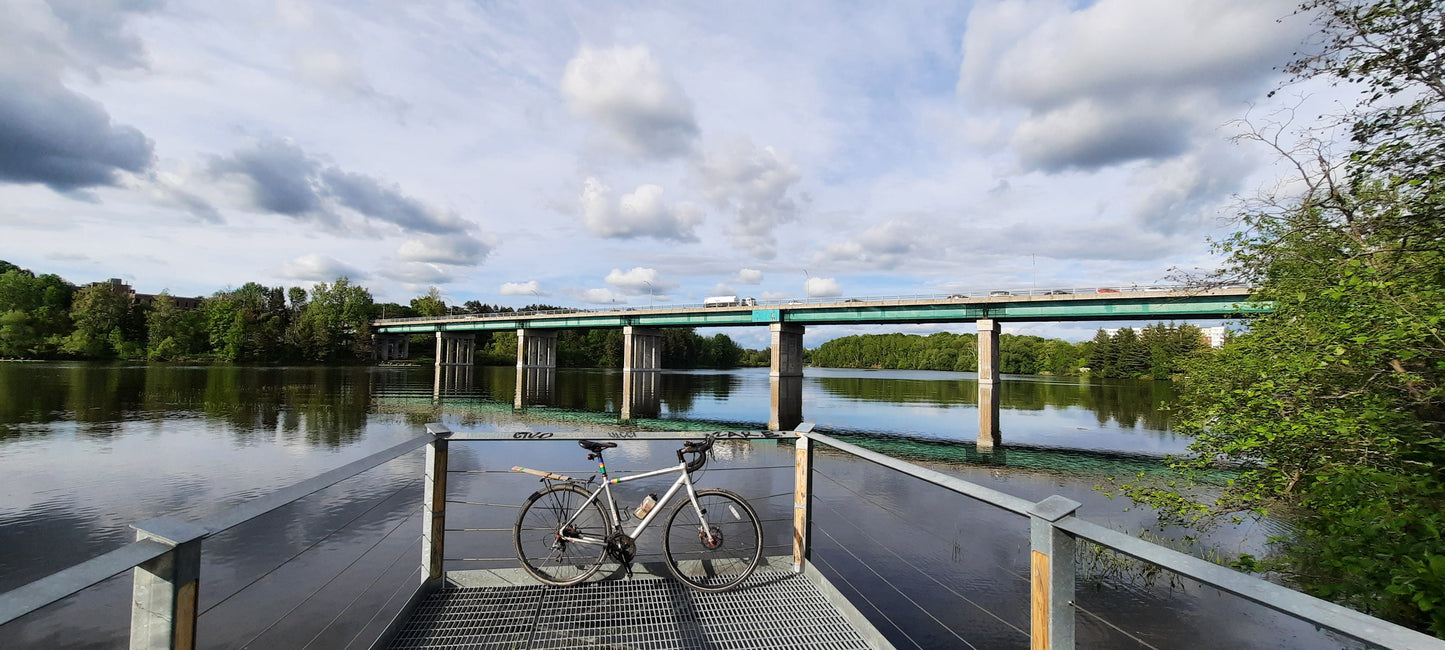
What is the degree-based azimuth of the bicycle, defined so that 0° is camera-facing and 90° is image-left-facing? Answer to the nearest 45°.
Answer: approximately 270°

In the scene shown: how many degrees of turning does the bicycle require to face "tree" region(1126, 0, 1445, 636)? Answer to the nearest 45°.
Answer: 0° — it already faces it
